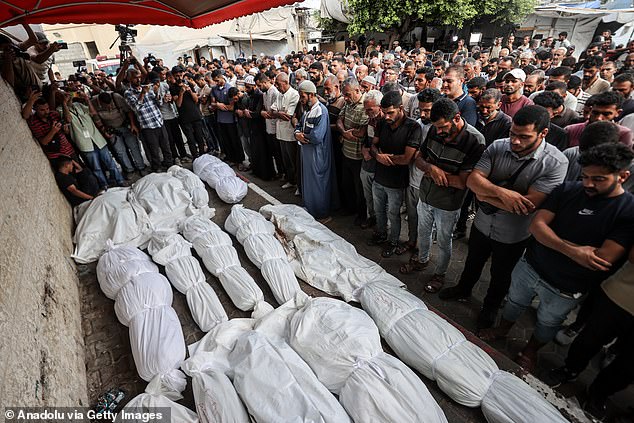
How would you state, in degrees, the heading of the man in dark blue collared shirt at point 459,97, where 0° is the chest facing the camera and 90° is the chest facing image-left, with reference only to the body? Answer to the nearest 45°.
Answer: approximately 45°

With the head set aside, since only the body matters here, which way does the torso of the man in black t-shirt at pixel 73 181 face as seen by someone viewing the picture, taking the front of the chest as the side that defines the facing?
to the viewer's right

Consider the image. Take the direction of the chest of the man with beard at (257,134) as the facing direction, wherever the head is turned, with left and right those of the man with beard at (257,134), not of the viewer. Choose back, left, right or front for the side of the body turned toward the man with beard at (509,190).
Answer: left

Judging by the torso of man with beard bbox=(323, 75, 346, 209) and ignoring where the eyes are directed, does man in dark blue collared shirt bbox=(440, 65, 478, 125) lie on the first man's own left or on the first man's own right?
on the first man's own left

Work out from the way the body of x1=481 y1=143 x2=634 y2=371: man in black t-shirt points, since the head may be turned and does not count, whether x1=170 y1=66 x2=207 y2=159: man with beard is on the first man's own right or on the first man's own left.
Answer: on the first man's own right

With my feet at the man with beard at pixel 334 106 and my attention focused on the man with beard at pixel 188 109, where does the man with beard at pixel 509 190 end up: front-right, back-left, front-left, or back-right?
back-left

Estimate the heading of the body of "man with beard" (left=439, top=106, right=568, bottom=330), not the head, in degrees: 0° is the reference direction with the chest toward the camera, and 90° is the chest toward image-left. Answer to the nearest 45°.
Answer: approximately 45°

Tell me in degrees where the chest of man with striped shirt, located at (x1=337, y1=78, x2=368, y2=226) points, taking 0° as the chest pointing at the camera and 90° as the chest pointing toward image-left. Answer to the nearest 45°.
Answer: approximately 45°
